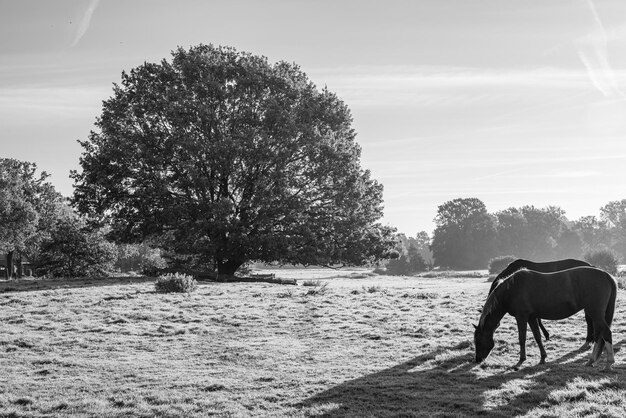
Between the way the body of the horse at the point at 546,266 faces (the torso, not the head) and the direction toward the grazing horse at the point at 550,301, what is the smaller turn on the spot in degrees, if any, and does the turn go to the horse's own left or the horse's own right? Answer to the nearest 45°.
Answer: approximately 90° to the horse's own left

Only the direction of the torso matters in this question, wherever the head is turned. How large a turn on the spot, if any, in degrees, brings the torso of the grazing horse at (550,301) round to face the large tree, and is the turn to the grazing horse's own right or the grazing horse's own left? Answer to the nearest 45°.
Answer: approximately 45° to the grazing horse's own right

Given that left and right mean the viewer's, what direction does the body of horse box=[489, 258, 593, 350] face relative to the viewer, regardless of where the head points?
facing to the left of the viewer

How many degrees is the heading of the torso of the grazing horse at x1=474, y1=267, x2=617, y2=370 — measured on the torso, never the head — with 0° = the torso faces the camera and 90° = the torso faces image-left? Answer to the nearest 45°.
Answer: approximately 90°

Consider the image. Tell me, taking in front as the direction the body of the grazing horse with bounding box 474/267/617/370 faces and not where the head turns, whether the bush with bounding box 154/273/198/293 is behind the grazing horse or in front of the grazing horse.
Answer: in front

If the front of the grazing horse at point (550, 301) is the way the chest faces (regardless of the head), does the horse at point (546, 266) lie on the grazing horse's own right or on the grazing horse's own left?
on the grazing horse's own right

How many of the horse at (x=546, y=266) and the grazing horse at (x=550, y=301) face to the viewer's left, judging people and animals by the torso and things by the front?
2
